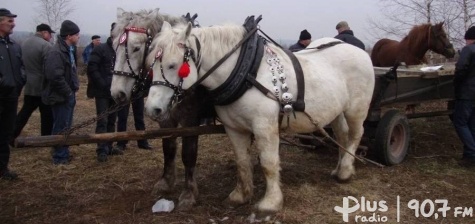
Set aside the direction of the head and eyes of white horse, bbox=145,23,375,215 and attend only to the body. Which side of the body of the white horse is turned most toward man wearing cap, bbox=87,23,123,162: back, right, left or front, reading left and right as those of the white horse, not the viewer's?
right

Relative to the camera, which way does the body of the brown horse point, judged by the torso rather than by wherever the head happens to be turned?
to the viewer's right

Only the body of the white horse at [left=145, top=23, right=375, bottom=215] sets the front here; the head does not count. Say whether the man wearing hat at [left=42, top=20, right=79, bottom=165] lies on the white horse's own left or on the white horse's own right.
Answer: on the white horse's own right

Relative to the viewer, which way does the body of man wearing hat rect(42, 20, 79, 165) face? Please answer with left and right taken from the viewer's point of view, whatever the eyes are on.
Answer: facing to the right of the viewer

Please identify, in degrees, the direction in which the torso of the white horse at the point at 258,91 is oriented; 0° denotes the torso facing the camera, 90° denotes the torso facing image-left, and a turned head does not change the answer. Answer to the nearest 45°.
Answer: approximately 45°

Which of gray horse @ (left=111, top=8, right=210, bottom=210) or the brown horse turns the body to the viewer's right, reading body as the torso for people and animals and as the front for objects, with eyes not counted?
the brown horse

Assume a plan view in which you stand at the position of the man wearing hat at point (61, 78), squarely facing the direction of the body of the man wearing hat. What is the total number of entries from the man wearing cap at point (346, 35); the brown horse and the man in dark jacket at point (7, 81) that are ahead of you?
2

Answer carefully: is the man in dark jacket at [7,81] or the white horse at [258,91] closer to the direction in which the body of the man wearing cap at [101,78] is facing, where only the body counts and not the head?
the white horse

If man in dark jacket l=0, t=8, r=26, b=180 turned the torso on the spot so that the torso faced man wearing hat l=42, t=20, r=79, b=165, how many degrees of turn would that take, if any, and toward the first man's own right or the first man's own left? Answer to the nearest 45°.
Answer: approximately 90° to the first man's own left

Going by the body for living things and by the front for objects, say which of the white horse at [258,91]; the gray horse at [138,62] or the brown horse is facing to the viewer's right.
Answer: the brown horse
